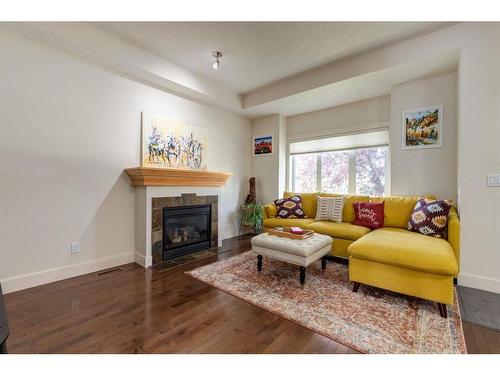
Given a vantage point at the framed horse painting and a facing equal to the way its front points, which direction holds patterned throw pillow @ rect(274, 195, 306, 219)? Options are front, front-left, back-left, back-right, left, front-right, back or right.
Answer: front-left

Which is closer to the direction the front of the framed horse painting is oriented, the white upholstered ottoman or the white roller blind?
the white upholstered ottoman

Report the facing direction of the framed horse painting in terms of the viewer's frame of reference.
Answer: facing the viewer and to the right of the viewer

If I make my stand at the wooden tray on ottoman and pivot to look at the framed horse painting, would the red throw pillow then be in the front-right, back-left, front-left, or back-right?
back-right

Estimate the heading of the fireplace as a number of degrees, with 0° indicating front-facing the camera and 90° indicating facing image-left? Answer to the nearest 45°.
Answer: approximately 315°

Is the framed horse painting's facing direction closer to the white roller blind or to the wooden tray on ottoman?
the wooden tray on ottoman

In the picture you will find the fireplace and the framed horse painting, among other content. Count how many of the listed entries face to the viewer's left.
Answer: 0

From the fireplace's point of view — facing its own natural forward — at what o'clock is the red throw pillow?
The red throw pillow is roughly at 11 o'clock from the fireplace.

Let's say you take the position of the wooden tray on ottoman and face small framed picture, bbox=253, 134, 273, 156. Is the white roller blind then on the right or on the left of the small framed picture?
right

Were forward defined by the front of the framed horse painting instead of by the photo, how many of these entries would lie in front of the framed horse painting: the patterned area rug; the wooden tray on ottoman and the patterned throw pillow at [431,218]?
3

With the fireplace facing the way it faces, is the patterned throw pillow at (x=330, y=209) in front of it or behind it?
in front

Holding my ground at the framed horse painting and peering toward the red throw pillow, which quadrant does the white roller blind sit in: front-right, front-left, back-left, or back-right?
front-left

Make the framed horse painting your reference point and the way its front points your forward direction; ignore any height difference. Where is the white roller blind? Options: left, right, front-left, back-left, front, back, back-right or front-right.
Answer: front-left

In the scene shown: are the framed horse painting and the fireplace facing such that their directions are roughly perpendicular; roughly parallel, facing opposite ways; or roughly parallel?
roughly parallel
